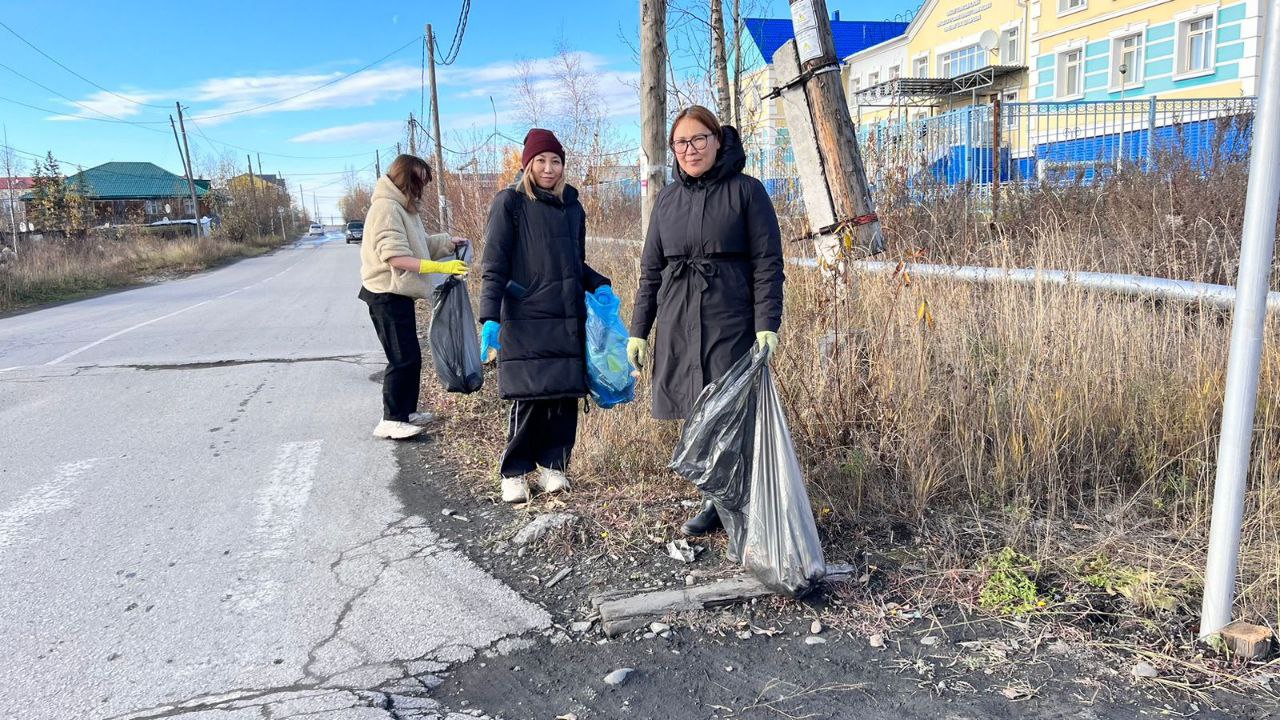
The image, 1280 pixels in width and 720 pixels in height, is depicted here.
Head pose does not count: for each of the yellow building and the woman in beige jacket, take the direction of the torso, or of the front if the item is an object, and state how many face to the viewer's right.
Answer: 1

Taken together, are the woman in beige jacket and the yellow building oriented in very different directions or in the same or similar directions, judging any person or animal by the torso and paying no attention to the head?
very different directions

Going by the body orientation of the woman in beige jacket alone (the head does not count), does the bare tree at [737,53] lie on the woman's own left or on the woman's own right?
on the woman's own left

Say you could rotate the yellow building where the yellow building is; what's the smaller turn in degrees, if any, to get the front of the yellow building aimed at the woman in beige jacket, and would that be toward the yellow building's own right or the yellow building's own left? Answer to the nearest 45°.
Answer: approximately 45° to the yellow building's own left

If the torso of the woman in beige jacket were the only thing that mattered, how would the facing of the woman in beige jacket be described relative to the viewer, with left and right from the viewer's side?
facing to the right of the viewer

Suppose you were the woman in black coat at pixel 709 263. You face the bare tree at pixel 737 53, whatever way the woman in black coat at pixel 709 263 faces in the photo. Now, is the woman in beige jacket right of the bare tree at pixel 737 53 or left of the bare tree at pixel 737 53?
left

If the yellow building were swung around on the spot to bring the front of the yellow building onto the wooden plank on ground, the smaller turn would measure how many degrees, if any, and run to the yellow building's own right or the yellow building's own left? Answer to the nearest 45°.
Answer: approximately 45° to the yellow building's own left

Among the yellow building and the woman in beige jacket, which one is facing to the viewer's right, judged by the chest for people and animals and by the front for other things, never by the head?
the woman in beige jacket

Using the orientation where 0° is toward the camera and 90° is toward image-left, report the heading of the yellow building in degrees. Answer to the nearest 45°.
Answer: approximately 45°

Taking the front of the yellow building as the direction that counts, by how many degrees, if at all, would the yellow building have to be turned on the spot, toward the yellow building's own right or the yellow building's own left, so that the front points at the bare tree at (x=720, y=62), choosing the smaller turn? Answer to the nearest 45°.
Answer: approximately 45° to the yellow building's own left
